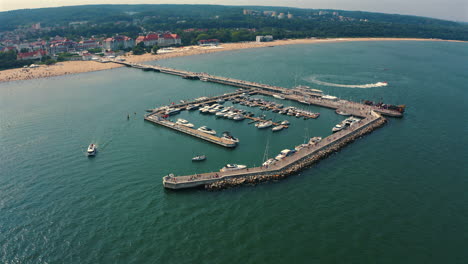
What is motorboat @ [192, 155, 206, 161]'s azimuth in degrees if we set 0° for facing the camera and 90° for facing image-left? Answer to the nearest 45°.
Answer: approximately 90°

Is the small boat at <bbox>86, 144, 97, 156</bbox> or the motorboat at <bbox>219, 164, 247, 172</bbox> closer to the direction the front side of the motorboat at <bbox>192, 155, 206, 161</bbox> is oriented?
the small boat

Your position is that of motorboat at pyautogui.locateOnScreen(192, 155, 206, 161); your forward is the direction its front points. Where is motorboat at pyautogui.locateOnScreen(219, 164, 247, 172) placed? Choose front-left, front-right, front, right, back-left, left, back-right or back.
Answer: back-left

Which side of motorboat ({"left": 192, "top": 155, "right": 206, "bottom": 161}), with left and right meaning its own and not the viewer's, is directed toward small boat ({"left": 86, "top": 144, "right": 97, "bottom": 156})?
front

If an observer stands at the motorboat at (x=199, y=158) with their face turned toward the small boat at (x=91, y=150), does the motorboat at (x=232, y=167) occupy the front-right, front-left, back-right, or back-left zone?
back-left

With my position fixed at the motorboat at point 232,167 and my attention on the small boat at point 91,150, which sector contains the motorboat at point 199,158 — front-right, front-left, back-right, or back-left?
front-right
